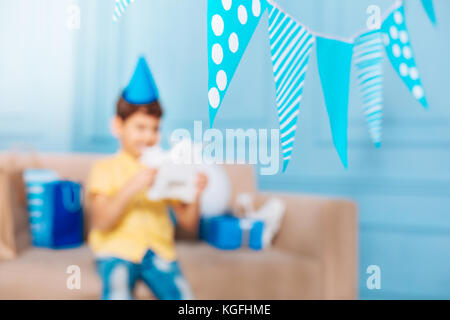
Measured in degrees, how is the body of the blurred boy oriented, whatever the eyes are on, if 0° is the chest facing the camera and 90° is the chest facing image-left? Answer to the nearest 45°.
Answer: approximately 315°

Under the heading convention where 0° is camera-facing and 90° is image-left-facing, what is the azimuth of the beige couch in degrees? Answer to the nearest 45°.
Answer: approximately 0°

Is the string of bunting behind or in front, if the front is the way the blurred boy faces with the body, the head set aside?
in front

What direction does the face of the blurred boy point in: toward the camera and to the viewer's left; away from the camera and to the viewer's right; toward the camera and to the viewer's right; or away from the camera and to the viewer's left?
toward the camera and to the viewer's right
